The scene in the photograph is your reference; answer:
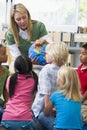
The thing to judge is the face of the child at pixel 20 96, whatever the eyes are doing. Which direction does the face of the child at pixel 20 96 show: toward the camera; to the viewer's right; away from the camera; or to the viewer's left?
away from the camera

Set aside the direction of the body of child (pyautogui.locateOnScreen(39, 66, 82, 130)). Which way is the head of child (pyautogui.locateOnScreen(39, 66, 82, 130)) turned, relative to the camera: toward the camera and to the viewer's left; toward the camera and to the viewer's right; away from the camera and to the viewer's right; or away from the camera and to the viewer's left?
away from the camera and to the viewer's left

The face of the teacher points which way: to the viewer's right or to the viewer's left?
to the viewer's right

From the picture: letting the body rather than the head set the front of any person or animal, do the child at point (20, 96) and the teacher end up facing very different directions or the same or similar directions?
very different directions

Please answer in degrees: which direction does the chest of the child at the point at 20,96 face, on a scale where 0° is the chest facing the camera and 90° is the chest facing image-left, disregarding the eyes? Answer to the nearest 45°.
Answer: approximately 180°

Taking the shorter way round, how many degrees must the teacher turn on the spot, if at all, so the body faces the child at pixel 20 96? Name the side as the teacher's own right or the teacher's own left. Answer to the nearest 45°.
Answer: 0° — they already face them

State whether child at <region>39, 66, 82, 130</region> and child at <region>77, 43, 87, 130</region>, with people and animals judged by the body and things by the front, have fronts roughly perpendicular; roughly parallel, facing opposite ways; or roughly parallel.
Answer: roughly perpendicular

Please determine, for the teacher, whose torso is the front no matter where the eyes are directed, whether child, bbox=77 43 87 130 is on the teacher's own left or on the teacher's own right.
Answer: on the teacher's own left

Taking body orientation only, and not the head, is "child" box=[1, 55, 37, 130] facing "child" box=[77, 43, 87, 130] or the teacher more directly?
the teacher

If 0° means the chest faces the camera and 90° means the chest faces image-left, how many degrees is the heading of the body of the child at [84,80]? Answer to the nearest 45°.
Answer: approximately 45°

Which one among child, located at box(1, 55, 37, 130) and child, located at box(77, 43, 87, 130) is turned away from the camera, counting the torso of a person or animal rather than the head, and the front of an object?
child, located at box(1, 55, 37, 130)
